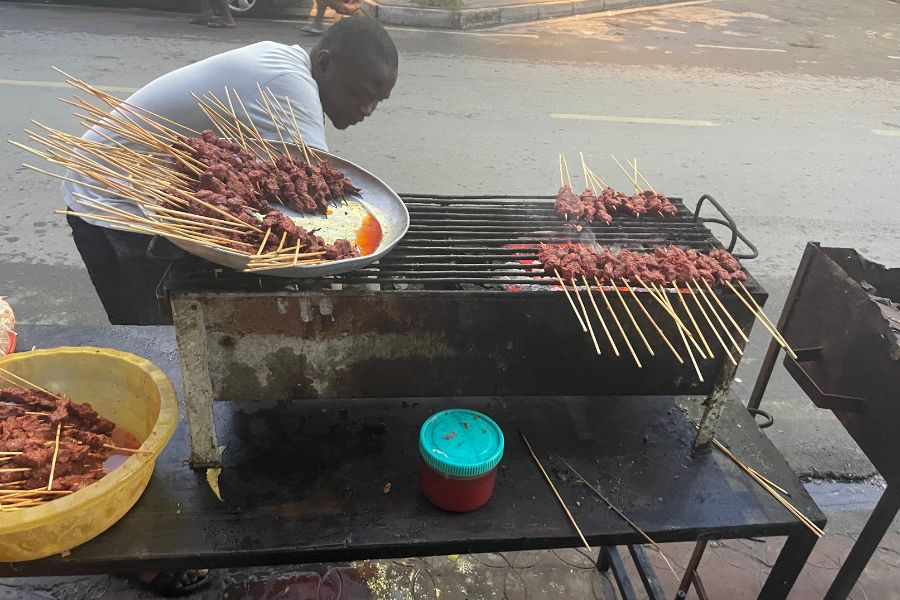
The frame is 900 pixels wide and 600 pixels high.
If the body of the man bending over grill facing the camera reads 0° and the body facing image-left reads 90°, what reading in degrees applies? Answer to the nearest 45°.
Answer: approximately 270°

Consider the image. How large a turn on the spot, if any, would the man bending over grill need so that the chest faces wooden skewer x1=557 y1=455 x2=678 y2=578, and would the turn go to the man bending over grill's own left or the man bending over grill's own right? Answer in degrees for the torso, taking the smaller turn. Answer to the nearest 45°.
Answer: approximately 45° to the man bending over grill's own right

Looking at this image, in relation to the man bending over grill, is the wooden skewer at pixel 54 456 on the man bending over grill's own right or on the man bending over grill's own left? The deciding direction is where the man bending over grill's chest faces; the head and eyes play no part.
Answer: on the man bending over grill's own right

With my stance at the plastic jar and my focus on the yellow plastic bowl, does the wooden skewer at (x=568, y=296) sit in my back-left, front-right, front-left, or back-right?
back-right

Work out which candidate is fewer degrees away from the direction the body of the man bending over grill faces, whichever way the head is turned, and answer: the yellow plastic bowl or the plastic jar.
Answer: the plastic jar
